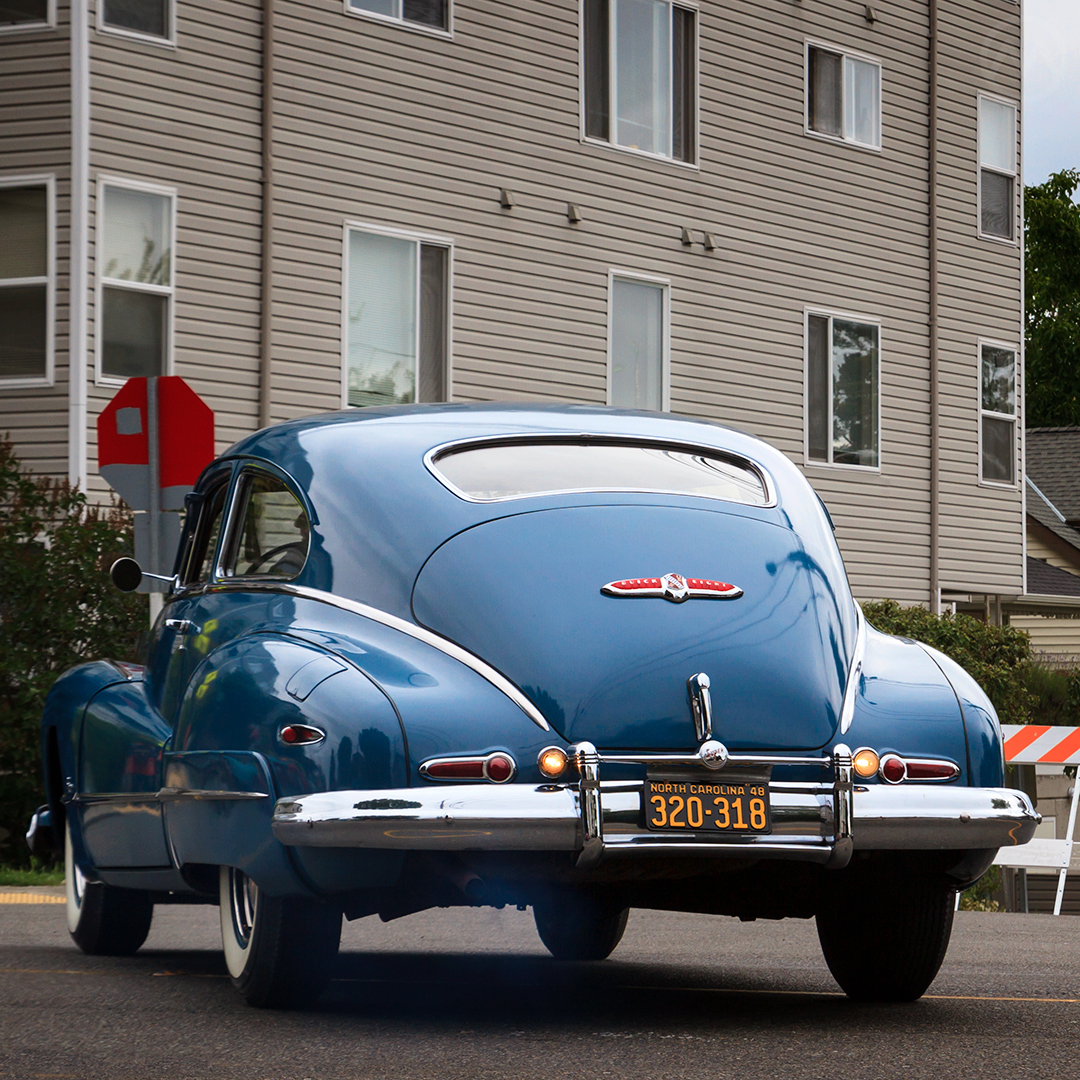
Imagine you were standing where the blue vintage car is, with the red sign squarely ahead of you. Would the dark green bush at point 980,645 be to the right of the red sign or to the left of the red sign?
right

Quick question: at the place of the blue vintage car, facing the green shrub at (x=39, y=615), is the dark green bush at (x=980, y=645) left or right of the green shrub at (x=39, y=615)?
right

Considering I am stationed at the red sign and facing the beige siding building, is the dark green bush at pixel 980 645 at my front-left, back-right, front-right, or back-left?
front-right

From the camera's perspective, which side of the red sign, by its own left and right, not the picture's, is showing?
back

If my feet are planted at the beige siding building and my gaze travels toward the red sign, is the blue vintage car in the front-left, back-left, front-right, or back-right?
front-left

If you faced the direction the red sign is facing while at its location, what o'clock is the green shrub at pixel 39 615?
The green shrub is roughly at 11 o'clock from the red sign.

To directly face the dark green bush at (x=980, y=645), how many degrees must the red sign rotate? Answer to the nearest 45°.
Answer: approximately 45° to its right
